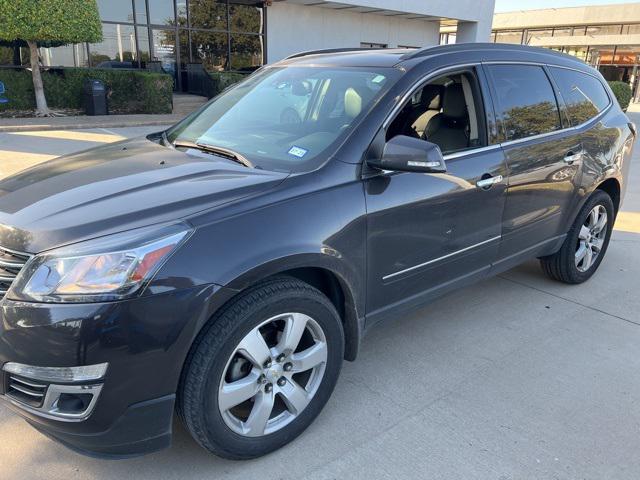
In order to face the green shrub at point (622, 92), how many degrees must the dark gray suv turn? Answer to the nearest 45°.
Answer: approximately 180°

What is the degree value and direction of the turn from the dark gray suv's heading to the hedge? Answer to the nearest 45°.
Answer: approximately 90° to its right

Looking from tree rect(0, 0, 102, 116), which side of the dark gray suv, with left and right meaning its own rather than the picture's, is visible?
right

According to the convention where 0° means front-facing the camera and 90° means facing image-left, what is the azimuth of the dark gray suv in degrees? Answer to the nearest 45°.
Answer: approximately 45°
